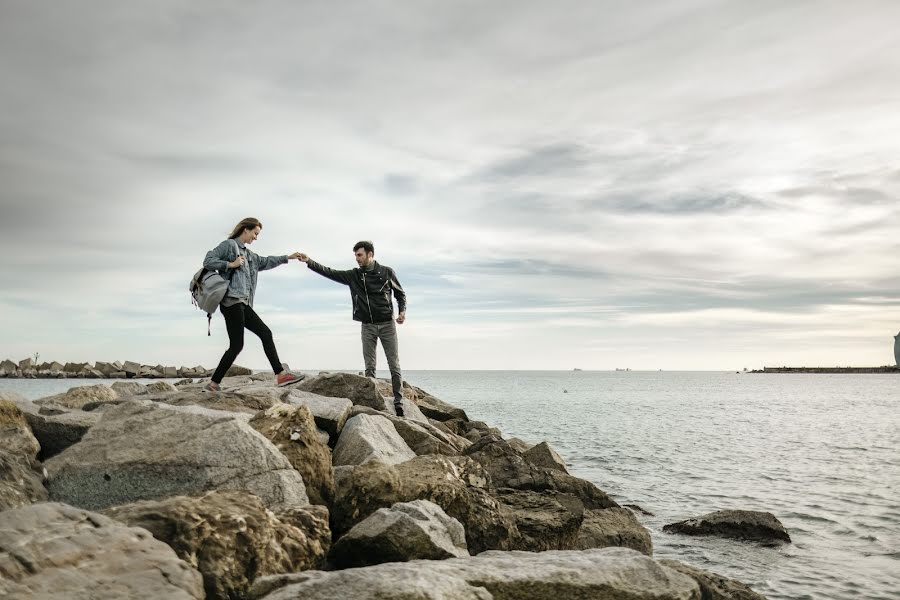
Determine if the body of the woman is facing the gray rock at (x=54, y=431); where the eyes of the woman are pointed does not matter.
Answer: no

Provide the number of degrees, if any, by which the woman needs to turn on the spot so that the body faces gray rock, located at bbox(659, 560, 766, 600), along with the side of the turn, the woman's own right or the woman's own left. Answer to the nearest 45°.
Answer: approximately 45° to the woman's own right

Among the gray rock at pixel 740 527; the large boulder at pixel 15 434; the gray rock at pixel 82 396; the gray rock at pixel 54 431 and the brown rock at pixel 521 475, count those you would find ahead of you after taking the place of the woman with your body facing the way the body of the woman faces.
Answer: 2

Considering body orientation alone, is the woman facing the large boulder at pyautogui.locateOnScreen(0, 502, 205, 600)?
no

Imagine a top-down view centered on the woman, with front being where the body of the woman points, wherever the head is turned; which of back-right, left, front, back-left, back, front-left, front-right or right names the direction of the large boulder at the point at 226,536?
right

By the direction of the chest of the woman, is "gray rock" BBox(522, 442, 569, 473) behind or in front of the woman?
in front

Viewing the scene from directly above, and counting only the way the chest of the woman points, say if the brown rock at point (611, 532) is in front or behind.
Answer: in front

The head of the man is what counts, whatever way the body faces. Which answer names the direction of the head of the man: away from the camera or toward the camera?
toward the camera

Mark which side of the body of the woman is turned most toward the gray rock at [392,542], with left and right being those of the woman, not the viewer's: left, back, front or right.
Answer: right

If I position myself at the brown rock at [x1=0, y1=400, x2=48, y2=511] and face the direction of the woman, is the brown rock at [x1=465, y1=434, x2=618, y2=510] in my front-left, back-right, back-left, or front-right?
front-right

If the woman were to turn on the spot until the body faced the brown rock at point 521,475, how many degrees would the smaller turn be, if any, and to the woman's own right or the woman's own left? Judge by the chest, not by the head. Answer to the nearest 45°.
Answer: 0° — they already face it

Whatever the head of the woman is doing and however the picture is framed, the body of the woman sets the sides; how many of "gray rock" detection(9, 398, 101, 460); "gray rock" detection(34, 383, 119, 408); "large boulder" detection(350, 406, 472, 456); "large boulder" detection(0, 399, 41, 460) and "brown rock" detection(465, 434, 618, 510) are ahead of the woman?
2

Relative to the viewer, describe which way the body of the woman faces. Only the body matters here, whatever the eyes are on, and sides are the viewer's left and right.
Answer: facing to the right of the viewer

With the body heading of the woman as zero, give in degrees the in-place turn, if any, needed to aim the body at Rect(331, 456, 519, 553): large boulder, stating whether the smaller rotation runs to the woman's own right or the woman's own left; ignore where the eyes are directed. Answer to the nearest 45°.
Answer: approximately 45° to the woman's own right
